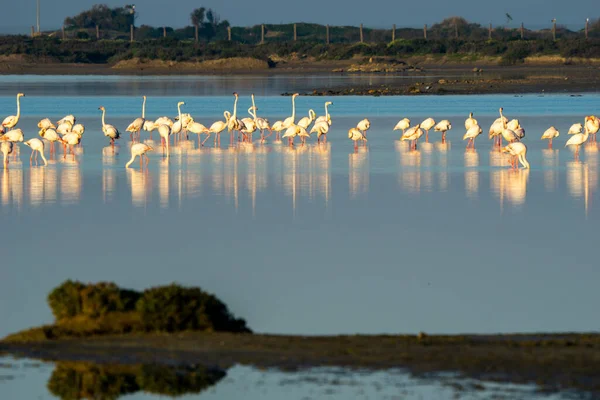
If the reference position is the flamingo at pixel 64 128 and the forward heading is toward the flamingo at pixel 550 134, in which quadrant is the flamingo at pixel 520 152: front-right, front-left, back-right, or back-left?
front-right

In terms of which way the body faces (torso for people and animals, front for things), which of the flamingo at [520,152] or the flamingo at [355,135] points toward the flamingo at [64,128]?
the flamingo at [355,135]

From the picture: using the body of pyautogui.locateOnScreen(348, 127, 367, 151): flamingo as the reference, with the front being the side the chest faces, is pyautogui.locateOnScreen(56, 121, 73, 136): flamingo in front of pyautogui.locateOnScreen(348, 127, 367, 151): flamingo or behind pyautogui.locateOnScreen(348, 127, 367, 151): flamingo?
in front

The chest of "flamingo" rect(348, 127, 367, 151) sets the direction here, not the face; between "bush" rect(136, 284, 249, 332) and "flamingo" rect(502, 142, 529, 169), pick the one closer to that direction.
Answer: the bush

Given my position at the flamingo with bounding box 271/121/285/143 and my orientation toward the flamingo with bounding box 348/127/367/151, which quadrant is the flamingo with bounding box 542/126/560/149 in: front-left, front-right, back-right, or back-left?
front-left

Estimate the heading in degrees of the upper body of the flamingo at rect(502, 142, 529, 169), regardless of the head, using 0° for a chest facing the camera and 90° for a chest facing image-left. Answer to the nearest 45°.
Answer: approximately 270°

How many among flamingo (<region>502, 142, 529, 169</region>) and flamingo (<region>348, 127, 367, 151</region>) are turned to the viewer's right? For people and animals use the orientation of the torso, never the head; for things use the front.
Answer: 1

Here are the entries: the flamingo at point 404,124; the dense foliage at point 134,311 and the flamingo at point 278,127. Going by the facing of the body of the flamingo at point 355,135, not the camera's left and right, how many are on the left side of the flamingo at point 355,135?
1

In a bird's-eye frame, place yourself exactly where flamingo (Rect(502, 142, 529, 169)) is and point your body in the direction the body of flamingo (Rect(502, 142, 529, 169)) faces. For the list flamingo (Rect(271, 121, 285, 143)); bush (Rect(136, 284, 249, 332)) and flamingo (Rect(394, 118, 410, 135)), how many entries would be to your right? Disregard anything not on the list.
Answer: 1

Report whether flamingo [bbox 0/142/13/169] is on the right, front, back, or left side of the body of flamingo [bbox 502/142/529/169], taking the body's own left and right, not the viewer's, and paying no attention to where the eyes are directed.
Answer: back

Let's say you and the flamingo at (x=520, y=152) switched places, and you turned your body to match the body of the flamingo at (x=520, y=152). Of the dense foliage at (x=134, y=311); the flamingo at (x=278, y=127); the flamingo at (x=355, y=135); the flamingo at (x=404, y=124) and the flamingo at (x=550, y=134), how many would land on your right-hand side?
1

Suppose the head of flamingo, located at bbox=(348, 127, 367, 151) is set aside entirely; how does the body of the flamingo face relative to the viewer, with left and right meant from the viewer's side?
facing to the left of the viewer

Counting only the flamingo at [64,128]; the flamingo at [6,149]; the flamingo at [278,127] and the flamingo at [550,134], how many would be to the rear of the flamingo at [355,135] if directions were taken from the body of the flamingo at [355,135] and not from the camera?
1
